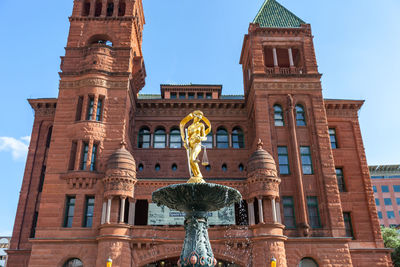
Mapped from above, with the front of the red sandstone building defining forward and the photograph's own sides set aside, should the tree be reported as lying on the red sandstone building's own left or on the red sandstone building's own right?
on the red sandstone building's own left

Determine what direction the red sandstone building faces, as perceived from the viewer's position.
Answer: facing the viewer

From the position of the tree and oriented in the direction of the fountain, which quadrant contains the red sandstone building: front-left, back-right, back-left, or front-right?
front-right

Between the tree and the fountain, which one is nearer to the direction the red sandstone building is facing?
the fountain

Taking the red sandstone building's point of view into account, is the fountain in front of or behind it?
in front
